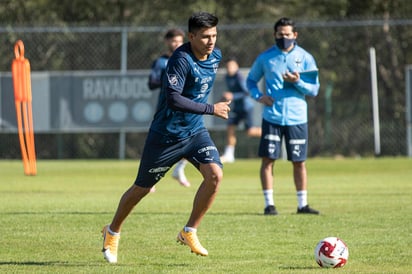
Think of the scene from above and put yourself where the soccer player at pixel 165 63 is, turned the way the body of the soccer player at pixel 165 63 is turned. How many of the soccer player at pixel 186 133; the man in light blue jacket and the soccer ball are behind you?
0

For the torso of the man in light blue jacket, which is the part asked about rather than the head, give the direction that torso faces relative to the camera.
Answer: toward the camera

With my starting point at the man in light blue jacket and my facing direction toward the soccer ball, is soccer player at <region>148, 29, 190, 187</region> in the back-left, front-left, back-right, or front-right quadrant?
back-right

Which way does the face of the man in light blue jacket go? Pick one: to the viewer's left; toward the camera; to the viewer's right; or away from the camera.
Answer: toward the camera

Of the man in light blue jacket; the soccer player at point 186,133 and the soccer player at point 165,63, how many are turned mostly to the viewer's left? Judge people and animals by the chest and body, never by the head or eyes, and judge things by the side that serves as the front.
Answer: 0

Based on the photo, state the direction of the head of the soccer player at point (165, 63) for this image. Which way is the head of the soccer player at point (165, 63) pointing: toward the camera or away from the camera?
toward the camera

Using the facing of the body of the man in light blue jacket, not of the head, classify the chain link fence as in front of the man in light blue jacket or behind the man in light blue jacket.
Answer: behind

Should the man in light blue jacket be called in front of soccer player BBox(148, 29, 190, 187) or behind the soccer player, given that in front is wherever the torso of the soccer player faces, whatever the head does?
in front

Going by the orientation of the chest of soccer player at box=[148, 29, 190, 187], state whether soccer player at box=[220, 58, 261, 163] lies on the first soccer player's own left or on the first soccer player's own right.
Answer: on the first soccer player's own left

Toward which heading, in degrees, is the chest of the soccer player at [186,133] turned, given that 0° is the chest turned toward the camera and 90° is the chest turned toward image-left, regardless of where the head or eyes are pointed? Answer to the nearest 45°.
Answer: approximately 315°

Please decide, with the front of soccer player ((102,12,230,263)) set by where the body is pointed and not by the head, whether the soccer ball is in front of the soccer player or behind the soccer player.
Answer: in front

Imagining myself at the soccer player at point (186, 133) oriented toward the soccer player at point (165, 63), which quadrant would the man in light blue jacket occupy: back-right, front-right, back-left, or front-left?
front-right

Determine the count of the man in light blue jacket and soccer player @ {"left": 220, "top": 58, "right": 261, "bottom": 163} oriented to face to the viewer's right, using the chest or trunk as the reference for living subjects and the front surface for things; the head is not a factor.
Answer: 0

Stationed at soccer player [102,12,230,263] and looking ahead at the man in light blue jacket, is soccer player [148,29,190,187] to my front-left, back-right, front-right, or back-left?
front-left
